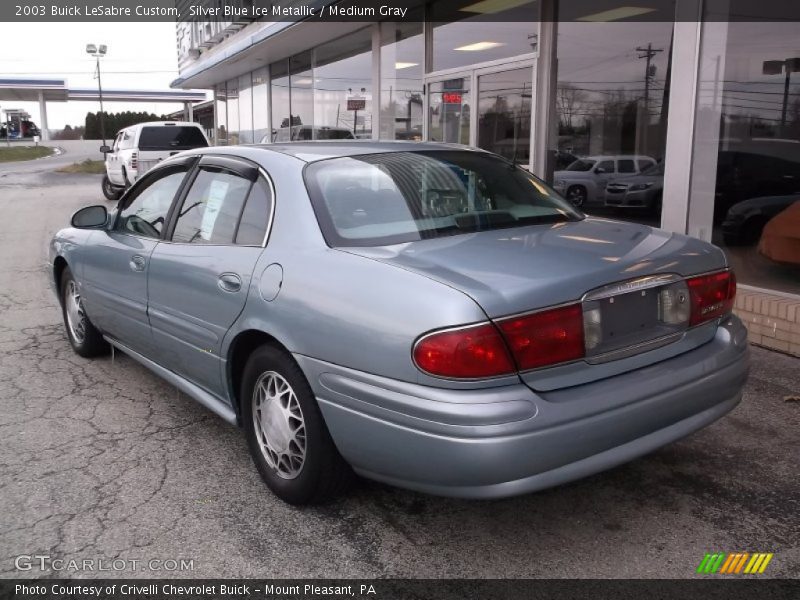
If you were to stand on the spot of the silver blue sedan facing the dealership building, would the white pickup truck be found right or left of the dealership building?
left

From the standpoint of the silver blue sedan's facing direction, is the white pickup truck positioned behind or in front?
in front

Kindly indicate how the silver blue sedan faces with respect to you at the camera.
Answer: facing away from the viewer and to the left of the viewer

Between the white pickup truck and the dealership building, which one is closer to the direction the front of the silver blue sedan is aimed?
the white pickup truck

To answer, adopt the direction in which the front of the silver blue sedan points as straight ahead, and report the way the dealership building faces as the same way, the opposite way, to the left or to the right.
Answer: to the left

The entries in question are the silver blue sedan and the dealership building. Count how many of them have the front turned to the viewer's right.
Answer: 0

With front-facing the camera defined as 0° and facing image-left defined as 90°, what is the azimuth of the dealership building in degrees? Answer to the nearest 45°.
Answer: approximately 45°

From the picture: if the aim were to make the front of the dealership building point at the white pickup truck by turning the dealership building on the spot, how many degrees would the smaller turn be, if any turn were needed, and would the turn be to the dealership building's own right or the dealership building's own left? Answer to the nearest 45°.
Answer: approximately 90° to the dealership building's own right

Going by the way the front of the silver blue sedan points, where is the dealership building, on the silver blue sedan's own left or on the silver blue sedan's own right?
on the silver blue sedan's own right
